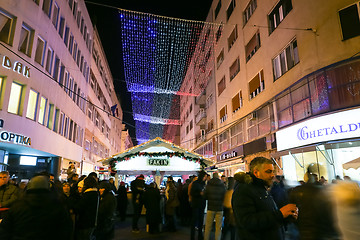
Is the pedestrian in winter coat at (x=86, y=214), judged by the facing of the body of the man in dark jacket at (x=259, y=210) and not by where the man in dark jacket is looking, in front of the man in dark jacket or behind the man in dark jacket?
behind

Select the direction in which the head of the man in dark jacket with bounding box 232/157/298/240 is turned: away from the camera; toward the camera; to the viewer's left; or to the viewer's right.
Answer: to the viewer's right

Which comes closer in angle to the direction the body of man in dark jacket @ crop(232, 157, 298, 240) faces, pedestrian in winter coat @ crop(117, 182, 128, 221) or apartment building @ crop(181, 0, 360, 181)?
the apartment building

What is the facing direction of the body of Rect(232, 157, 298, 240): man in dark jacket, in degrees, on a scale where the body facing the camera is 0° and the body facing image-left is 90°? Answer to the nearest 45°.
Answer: approximately 270°

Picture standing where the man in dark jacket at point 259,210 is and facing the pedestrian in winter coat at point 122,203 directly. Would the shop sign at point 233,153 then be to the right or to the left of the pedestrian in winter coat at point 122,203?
right

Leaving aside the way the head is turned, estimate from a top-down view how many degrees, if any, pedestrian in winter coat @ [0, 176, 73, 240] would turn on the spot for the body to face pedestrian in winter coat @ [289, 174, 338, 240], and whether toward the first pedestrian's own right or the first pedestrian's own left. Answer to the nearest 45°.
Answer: approximately 90° to the first pedestrian's own right

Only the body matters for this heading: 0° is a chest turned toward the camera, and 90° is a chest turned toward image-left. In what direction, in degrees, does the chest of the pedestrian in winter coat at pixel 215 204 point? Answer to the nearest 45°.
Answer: approximately 180°

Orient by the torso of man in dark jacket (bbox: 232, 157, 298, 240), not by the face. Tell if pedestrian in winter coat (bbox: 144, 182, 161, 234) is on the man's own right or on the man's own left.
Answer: on the man's own left

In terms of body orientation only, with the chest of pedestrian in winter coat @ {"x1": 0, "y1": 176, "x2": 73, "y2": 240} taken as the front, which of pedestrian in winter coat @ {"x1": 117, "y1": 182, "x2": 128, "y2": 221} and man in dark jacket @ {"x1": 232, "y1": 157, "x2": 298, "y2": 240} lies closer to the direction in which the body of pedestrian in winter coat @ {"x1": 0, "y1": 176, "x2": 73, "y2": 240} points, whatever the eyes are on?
the pedestrian in winter coat

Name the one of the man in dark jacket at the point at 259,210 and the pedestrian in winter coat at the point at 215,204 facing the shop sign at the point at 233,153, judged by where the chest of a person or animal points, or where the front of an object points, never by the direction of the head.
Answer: the pedestrian in winter coat

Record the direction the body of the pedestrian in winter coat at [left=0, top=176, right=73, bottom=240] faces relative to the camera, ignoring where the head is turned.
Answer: away from the camera

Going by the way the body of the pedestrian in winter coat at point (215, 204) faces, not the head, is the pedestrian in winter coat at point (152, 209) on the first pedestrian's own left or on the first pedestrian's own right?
on the first pedestrian's own left
